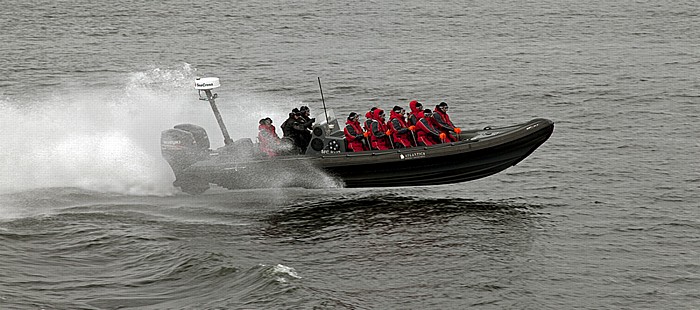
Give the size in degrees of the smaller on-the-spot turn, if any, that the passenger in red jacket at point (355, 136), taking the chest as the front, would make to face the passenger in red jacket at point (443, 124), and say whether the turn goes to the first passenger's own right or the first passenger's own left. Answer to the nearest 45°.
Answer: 0° — they already face them

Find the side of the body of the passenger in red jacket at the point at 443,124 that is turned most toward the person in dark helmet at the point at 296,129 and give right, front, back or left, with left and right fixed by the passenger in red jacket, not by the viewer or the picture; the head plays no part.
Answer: back

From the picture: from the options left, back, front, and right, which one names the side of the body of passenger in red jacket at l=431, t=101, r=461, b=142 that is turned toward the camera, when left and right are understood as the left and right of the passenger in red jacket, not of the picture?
right

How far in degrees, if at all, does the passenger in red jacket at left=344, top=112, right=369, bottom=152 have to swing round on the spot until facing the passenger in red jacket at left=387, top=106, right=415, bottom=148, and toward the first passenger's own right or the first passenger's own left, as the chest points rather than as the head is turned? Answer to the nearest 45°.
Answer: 0° — they already face them

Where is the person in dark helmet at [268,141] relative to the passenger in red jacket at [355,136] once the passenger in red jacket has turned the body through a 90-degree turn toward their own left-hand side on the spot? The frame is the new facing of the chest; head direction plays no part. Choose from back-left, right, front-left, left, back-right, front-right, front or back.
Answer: left

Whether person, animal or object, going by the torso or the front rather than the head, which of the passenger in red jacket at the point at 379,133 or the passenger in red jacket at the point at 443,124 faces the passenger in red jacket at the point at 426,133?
the passenger in red jacket at the point at 379,133

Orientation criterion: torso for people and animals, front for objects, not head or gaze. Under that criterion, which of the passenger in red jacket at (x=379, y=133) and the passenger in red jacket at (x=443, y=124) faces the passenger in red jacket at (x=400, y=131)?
the passenger in red jacket at (x=379, y=133)

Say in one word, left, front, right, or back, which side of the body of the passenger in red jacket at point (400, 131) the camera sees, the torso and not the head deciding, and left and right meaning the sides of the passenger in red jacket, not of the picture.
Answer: right

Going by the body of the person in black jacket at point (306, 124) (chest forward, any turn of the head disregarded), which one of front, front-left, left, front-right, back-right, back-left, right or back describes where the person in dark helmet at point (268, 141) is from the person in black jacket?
back

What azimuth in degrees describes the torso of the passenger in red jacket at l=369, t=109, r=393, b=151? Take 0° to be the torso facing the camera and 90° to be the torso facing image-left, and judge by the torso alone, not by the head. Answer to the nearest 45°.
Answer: approximately 270°

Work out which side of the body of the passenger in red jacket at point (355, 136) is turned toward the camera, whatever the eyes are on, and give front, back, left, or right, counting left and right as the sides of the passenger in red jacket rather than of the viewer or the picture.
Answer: right

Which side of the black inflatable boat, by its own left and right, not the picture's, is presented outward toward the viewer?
right

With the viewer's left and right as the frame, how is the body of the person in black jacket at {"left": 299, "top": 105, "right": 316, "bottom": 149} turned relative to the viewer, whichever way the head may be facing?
facing to the right of the viewer

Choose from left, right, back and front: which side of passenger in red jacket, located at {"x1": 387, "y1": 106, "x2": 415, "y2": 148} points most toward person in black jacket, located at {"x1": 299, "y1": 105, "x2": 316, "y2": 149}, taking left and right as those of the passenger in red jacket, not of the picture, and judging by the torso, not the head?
back
